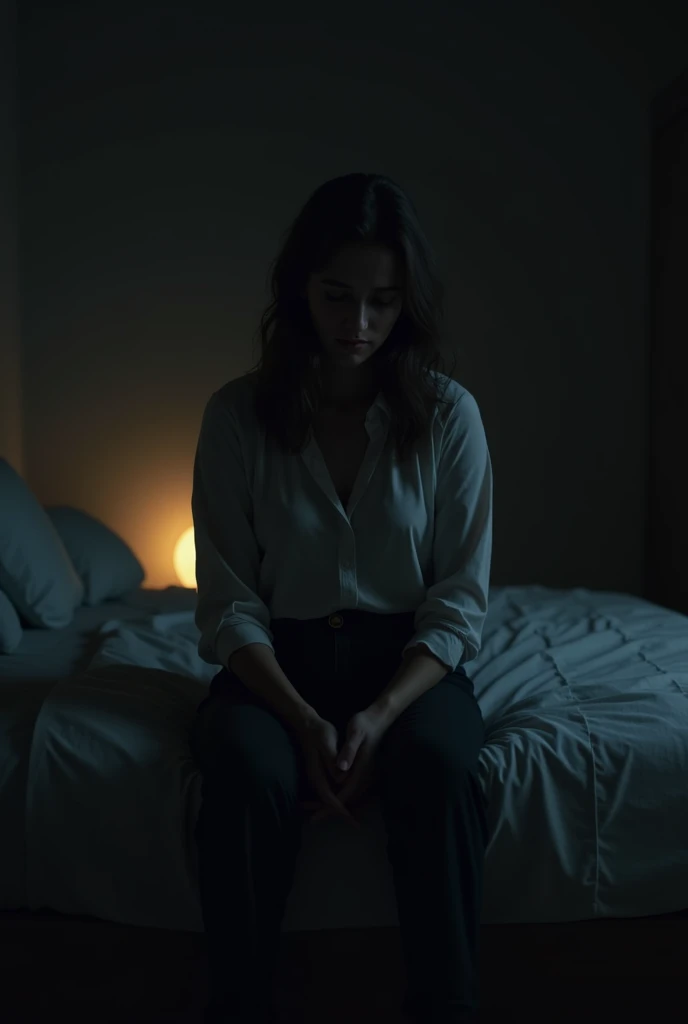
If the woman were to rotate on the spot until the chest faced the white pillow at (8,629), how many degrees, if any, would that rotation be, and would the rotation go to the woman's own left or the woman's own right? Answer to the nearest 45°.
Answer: approximately 135° to the woman's own right

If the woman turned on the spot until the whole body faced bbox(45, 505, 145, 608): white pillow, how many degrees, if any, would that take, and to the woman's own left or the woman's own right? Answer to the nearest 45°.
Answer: approximately 135° to the woman's own right

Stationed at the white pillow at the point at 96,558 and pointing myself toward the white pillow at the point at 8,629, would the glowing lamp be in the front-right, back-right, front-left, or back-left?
back-left

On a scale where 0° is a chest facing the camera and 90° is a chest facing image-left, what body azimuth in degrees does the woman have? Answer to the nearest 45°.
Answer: approximately 0°

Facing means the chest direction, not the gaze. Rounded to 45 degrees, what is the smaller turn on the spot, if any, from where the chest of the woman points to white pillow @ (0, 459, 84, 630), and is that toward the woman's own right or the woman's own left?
approximately 135° to the woman's own right

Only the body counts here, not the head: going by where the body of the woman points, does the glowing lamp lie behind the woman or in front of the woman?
behind
